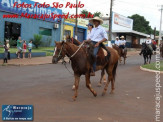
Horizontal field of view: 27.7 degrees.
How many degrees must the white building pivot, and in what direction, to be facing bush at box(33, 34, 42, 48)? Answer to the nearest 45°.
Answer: approximately 45° to its right
